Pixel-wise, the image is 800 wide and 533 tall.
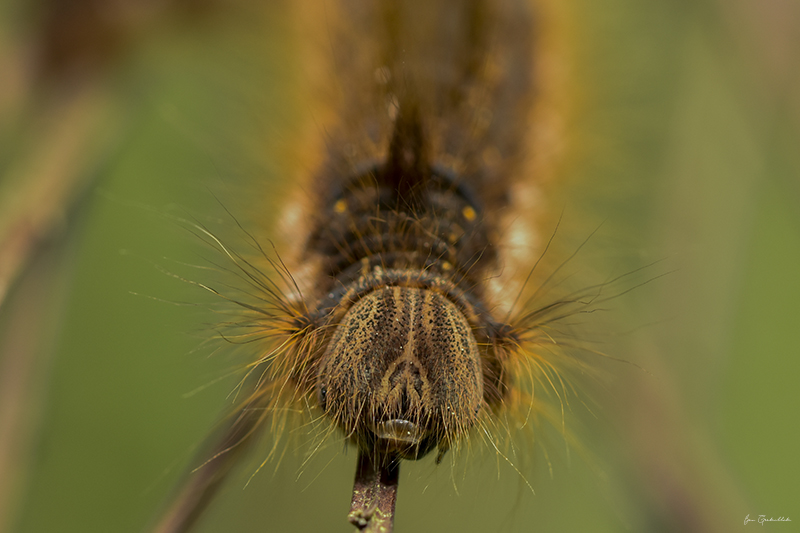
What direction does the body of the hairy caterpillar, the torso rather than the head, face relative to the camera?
toward the camera
